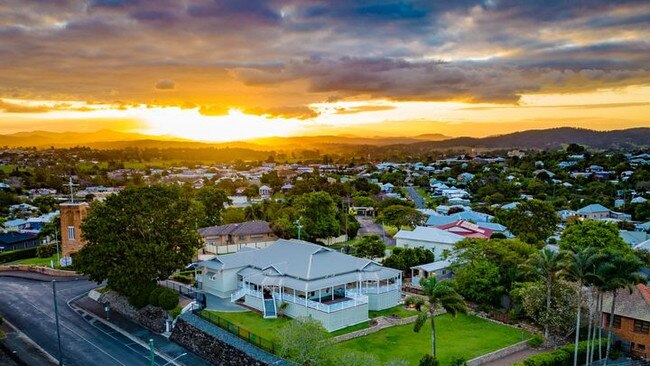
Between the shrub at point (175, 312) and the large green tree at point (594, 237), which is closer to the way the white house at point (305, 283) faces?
the shrub

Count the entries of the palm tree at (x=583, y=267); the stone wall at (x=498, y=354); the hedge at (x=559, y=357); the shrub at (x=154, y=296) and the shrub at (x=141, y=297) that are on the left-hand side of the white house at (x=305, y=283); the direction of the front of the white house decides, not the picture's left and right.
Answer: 3

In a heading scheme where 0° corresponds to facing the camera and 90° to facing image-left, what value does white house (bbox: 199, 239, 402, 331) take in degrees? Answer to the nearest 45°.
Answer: approximately 45°

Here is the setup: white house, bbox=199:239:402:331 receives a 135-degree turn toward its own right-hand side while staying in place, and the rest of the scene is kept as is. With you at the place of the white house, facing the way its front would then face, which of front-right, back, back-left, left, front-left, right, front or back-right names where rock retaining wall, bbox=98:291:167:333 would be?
left

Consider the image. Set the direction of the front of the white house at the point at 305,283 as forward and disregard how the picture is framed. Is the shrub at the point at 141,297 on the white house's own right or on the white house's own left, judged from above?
on the white house's own right

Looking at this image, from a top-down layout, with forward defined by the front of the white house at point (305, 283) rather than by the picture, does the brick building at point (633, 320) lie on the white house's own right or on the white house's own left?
on the white house's own left

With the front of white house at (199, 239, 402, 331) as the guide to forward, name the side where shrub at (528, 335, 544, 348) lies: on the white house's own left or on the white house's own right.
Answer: on the white house's own left

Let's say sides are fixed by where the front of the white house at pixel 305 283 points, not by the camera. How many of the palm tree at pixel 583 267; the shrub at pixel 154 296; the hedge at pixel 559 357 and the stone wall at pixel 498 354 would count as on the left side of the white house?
3

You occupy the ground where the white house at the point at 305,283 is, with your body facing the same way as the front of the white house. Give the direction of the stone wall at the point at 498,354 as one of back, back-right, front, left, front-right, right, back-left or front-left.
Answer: left

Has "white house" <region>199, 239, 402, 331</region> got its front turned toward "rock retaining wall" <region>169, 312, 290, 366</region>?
yes

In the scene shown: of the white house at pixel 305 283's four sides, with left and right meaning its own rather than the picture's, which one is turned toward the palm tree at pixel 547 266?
left

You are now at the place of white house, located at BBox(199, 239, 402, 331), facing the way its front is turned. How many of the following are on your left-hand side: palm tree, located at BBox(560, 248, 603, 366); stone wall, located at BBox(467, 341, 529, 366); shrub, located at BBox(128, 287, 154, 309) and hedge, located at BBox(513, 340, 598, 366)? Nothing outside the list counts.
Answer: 3

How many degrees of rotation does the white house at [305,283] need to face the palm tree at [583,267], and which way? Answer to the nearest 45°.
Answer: approximately 90° to its left

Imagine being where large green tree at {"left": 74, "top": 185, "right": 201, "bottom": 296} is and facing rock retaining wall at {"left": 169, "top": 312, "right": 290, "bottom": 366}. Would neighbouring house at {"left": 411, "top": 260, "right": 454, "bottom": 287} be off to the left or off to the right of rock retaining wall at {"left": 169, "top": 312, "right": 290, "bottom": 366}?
left
